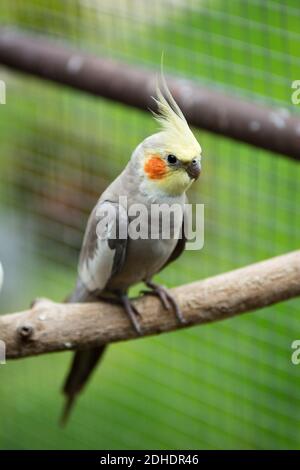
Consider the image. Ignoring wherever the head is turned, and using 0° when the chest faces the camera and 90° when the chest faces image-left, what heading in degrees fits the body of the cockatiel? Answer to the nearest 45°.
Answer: approximately 315°
